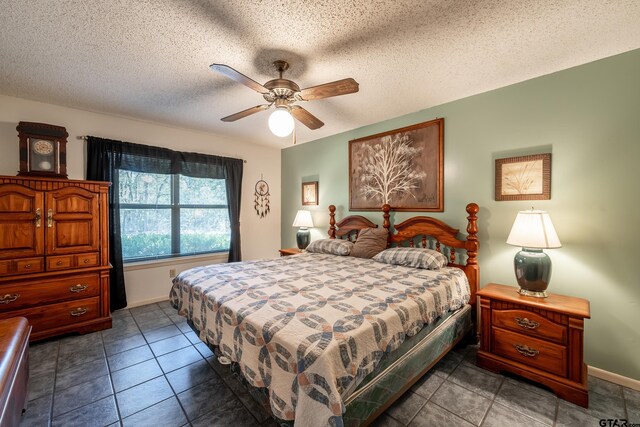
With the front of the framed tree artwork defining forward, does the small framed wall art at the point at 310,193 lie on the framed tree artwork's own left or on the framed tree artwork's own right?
on the framed tree artwork's own right

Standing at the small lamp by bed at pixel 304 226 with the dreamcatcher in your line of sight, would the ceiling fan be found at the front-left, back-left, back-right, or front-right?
back-left

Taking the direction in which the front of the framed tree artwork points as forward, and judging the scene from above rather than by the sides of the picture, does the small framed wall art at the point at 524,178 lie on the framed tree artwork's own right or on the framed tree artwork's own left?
on the framed tree artwork's own left

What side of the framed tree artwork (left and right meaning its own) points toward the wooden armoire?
front

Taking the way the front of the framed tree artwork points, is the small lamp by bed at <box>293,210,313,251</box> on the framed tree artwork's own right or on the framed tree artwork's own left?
on the framed tree artwork's own right

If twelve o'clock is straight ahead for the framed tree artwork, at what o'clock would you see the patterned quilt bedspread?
The patterned quilt bedspread is roughly at 11 o'clock from the framed tree artwork.

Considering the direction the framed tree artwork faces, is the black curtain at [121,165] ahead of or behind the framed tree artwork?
ahead

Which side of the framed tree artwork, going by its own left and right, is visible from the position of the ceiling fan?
front

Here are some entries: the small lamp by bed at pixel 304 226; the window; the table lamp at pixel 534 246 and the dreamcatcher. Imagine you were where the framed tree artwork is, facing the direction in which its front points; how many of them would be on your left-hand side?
1

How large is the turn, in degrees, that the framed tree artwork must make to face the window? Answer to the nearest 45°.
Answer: approximately 45° to its right

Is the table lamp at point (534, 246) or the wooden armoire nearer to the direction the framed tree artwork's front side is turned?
the wooden armoire

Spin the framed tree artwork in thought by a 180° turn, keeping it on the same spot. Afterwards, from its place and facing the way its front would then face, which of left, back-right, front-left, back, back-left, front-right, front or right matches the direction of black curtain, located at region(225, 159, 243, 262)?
back-left

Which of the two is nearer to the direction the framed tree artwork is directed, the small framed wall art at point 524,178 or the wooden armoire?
the wooden armoire

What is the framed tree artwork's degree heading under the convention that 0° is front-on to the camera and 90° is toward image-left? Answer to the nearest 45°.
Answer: approximately 45°

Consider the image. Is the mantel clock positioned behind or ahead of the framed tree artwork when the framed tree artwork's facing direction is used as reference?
ahead

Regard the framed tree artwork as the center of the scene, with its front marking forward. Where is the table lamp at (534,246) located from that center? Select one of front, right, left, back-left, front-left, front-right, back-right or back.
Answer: left
